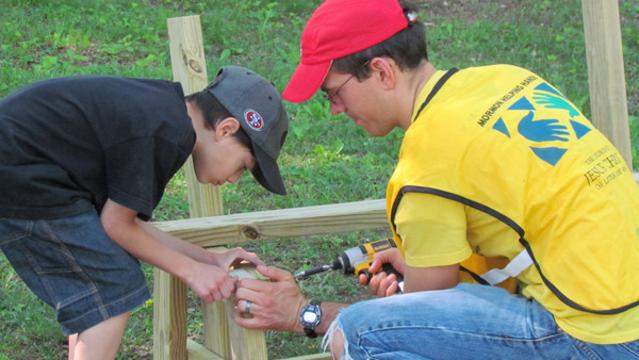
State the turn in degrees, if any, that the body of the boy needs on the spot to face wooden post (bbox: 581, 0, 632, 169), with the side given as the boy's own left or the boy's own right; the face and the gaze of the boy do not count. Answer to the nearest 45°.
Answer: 0° — they already face it

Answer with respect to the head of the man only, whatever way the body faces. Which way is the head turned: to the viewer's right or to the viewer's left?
to the viewer's left

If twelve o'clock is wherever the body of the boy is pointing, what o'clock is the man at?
The man is roughly at 1 o'clock from the boy.

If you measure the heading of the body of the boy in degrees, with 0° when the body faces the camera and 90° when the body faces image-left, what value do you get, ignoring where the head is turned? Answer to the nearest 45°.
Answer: approximately 270°

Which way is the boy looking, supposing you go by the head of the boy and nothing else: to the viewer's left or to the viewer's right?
to the viewer's right

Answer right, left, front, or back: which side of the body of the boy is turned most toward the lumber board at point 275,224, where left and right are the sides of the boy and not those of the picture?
front
